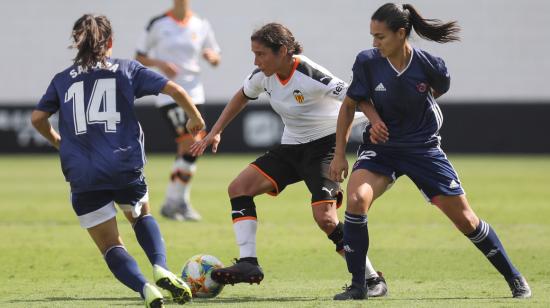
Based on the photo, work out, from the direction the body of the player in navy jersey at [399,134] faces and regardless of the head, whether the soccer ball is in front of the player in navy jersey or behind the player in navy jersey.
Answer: in front

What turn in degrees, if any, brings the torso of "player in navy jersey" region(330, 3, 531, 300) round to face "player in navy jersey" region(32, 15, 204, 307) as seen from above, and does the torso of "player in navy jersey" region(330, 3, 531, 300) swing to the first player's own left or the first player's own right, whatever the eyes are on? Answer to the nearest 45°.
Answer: approximately 45° to the first player's own right

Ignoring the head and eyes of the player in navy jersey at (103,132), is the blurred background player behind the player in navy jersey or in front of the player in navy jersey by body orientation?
in front

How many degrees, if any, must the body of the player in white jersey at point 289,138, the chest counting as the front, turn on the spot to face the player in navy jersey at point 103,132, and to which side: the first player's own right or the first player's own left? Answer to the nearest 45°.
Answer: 0° — they already face them

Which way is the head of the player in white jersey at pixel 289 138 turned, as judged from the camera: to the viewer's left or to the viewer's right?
to the viewer's left

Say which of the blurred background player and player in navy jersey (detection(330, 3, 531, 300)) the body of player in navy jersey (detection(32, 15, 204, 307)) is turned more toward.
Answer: the blurred background player

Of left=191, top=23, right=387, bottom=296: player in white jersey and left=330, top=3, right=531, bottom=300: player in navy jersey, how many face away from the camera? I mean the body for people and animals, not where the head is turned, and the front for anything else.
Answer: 0

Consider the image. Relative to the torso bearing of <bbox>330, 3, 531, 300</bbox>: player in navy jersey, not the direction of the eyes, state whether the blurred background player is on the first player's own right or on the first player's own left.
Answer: on the first player's own right

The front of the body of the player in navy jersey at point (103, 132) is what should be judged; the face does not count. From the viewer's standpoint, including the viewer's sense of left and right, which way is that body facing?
facing away from the viewer

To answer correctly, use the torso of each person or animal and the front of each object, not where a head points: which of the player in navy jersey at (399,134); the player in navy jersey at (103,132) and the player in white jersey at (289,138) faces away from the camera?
the player in navy jersey at (103,132)

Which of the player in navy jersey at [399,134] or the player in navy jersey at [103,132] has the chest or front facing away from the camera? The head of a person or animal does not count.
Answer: the player in navy jersey at [103,132]

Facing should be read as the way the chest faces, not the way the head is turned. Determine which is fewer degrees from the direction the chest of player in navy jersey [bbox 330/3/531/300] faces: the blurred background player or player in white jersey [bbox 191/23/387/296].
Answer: the player in white jersey
